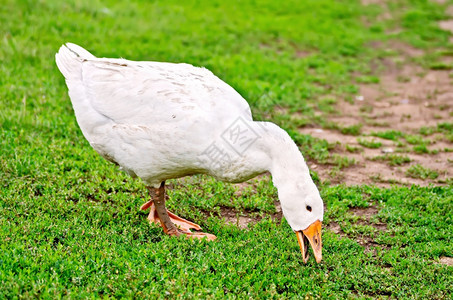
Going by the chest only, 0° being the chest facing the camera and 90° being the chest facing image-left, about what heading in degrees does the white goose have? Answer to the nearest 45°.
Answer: approximately 270°
